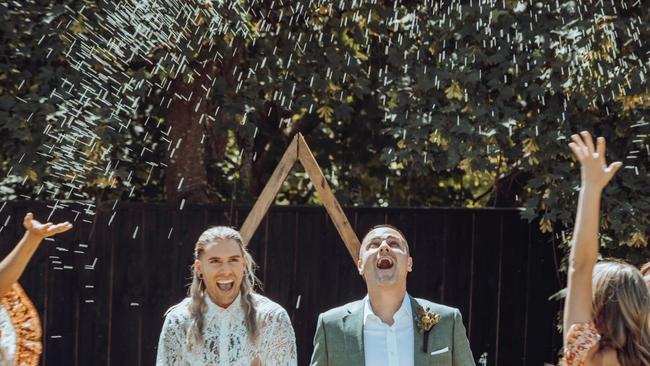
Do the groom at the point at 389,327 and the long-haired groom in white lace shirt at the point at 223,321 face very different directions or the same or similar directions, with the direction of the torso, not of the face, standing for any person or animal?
same or similar directions

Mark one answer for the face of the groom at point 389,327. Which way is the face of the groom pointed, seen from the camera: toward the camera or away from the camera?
toward the camera

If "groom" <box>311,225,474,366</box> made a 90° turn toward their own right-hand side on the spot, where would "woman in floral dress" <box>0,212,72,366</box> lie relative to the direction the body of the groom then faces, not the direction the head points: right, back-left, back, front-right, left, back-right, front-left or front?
front

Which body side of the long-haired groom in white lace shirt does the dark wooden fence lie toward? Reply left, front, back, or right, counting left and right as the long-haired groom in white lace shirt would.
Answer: back

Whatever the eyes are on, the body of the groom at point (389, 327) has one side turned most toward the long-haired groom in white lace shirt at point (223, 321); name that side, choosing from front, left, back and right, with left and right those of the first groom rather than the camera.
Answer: right

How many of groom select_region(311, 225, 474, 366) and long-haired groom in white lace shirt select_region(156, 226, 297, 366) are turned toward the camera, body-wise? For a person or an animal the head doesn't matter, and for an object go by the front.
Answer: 2

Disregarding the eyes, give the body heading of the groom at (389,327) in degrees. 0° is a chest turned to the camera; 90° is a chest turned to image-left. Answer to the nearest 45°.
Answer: approximately 0°

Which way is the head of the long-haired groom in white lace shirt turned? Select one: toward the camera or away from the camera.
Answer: toward the camera

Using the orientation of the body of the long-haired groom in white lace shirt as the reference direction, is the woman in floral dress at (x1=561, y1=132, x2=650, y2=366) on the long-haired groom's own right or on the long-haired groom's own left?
on the long-haired groom's own left

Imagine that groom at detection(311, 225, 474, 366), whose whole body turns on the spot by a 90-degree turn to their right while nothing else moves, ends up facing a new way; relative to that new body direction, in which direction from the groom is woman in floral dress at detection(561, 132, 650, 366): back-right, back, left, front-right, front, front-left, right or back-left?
back-left

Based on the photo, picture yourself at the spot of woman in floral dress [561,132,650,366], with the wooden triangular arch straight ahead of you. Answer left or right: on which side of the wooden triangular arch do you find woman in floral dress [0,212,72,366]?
left
